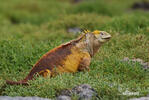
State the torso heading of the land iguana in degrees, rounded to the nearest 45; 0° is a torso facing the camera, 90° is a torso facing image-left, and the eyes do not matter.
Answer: approximately 270°
